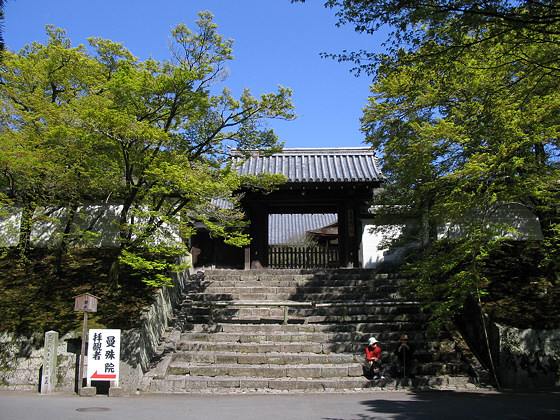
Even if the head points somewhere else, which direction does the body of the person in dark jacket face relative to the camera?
toward the camera

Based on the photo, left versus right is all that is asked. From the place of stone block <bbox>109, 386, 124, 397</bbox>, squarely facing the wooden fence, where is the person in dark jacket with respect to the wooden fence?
right

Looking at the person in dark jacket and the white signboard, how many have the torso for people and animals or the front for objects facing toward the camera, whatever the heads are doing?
2

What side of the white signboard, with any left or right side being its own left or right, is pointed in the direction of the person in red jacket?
left

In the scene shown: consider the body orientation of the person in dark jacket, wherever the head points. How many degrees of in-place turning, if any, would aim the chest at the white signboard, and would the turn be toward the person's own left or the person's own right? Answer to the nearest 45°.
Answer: approximately 90° to the person's own right

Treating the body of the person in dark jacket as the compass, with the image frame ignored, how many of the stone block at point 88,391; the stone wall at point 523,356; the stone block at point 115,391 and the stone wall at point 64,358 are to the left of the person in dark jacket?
1

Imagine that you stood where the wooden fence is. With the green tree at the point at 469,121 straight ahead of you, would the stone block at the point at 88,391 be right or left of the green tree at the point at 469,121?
right
